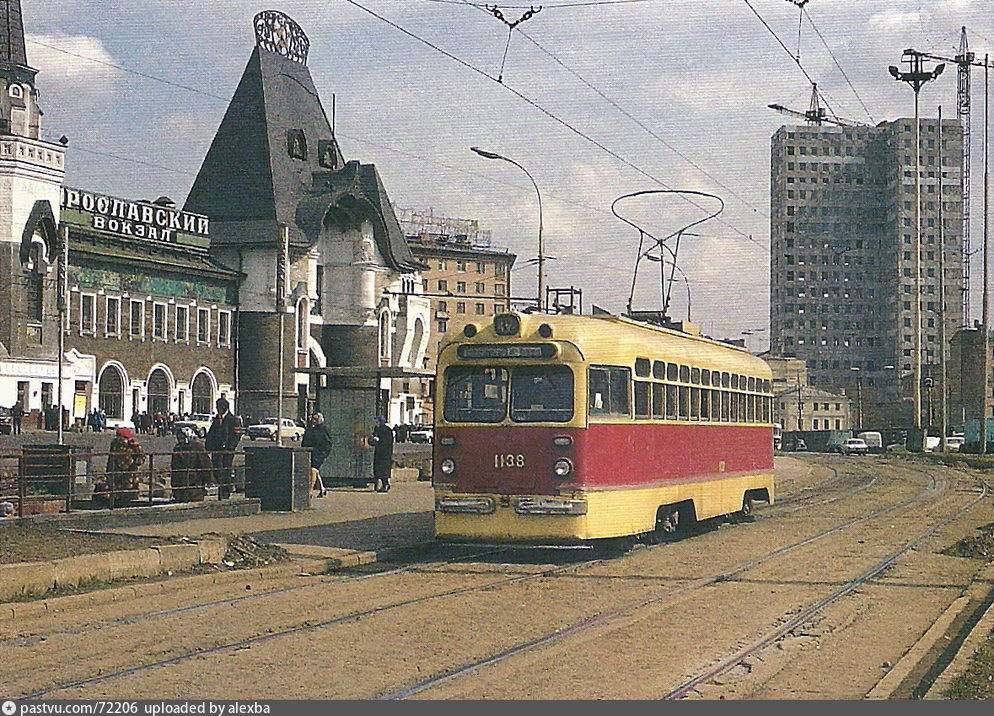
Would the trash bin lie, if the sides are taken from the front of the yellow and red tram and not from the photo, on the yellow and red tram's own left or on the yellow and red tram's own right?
on the yellow and red tram's own right

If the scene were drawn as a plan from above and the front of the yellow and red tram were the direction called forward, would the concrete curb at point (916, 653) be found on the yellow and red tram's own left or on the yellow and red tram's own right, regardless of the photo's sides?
on the yellow and red tram's own left

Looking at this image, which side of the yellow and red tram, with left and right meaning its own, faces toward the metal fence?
right

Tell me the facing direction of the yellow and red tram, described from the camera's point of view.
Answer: facing the viewer and to the left of the viewer

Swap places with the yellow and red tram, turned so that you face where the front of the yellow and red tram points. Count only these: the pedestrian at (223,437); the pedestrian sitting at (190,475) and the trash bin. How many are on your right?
3

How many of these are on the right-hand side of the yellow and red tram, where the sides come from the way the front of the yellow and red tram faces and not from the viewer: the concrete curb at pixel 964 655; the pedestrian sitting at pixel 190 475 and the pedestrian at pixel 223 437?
2

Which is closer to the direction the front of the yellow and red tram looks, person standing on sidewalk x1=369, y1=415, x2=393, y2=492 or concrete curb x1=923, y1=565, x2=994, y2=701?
the concrete curb

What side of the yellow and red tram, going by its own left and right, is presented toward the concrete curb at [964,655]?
front

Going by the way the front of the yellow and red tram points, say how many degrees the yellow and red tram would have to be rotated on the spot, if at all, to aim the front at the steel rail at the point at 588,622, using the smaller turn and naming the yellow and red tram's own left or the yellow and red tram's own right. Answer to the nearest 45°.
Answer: approximately 45° to the yellow and red tram's own left

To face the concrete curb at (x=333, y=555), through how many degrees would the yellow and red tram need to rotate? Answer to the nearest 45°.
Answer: approximately 45° to its right

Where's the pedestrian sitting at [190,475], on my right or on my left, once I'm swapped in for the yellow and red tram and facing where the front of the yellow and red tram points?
on my right

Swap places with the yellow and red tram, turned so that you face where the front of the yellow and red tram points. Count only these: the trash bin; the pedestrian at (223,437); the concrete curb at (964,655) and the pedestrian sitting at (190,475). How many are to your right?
3

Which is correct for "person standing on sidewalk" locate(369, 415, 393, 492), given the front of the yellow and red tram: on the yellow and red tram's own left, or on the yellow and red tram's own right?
on the yellow and red tram's own right
